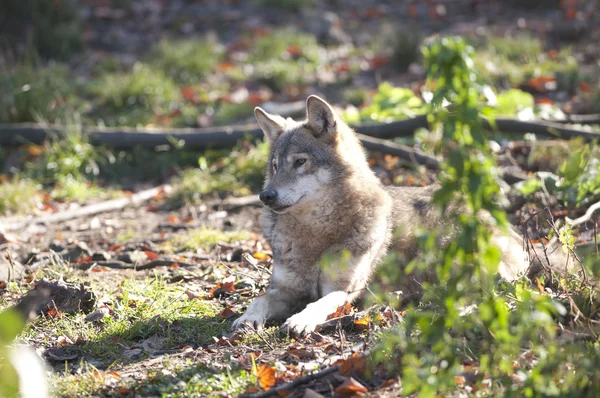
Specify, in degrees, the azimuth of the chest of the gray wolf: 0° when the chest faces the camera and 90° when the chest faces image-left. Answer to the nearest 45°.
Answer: approximately 45°

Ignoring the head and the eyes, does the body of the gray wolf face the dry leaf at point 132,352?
yes

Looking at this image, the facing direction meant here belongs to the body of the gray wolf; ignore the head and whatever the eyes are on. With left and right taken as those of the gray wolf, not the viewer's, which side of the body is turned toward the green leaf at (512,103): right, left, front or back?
back

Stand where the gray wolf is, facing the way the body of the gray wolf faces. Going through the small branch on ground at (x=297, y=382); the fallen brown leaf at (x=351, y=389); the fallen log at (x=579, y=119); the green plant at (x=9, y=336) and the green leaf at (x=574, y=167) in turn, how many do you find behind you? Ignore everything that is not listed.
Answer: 2

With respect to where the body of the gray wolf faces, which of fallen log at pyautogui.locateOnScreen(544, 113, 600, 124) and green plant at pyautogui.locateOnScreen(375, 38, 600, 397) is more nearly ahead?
the green plant

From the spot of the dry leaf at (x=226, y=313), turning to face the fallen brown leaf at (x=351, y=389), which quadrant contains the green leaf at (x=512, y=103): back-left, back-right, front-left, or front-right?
back-left

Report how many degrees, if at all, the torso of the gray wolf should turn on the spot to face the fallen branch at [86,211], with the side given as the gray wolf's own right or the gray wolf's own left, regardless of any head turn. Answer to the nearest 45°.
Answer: approximately 90° to the gray wolf's own right

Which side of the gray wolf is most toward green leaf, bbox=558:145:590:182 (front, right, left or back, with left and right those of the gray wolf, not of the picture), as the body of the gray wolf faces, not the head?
back

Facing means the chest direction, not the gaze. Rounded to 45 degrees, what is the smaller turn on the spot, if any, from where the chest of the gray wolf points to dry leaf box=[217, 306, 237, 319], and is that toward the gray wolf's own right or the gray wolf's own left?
0° — it already faces it

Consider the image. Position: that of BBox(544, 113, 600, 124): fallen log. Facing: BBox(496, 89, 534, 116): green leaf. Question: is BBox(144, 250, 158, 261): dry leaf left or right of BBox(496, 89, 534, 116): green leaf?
left

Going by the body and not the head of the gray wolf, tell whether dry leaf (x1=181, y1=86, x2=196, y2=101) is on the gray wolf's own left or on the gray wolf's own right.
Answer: on the gray wolf's own right

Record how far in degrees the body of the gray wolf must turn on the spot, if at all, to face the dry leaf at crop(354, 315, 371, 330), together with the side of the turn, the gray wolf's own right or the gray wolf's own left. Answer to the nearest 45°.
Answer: approximately 45° to the gray wolf's own left
